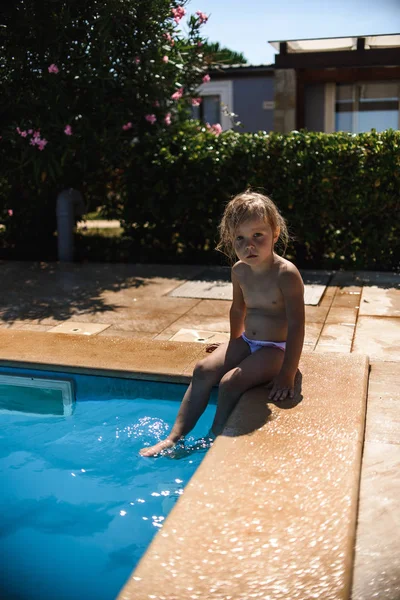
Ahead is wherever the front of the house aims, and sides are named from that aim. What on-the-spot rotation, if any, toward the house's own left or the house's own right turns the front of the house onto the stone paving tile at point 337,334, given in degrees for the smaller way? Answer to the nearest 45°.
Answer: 0° — it already faces it

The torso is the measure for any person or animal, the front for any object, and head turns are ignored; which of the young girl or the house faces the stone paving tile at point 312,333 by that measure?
the house

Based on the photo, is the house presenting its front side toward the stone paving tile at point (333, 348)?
yes

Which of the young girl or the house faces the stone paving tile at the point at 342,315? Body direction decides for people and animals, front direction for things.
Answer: the house

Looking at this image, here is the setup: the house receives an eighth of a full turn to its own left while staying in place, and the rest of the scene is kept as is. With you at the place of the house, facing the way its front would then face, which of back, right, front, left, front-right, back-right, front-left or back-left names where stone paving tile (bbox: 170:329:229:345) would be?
front-right

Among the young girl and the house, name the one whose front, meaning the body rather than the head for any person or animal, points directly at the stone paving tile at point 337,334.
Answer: the house

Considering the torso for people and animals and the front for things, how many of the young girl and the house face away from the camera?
0

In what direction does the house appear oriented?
toward the camera

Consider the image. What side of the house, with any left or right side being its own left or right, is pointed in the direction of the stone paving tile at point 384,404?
front

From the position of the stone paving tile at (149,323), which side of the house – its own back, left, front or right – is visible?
front

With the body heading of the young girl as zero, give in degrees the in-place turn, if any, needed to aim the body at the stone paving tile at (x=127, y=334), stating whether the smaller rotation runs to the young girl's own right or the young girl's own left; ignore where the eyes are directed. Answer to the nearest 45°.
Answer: approximately 90° to the young girl's own right

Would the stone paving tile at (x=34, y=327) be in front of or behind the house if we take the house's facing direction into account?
in front

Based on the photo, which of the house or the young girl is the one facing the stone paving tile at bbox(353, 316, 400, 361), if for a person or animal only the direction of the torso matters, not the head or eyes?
the house

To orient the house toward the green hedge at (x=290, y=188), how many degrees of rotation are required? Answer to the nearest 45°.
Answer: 0° — it already faces it

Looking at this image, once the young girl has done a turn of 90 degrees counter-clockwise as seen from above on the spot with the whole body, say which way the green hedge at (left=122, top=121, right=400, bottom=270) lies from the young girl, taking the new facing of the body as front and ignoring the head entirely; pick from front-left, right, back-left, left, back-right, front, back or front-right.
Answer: back-left

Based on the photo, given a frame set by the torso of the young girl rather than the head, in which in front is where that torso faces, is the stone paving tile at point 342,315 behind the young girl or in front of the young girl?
behind

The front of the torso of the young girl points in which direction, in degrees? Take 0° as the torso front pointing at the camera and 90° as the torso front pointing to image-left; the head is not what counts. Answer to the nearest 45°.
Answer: approximately 45°
